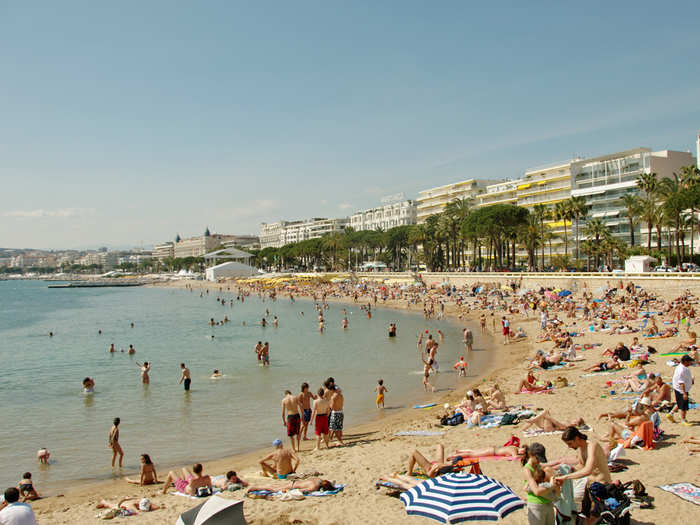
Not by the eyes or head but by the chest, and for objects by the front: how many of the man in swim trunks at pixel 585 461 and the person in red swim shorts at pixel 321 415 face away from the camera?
1

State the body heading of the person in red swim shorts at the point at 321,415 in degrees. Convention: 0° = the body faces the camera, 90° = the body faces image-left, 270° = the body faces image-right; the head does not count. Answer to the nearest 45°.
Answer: approximately 180°

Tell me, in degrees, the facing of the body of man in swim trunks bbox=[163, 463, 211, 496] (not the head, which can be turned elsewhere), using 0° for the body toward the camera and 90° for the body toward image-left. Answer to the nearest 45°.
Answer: approximately 135°

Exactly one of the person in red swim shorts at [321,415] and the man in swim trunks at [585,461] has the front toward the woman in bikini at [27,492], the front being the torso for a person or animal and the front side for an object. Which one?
the man in swim trunks

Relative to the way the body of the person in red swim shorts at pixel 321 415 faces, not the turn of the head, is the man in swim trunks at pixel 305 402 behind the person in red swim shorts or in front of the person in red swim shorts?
in front

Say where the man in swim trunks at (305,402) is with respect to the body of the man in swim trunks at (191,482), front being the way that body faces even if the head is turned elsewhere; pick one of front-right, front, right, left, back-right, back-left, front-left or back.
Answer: right

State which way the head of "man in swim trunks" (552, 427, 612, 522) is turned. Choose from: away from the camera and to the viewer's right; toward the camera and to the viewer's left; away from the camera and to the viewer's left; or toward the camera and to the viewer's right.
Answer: toward the camera and to the viewer's left

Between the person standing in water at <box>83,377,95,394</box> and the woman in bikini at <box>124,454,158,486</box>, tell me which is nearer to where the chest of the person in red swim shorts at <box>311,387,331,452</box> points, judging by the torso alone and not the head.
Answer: the person standing in water

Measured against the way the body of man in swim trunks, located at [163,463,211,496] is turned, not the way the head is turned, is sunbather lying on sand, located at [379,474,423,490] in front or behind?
behind

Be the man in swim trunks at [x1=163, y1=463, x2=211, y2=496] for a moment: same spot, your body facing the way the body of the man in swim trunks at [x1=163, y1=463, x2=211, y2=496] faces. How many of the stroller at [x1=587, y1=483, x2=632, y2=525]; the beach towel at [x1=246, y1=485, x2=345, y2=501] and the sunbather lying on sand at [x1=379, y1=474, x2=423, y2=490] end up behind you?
3

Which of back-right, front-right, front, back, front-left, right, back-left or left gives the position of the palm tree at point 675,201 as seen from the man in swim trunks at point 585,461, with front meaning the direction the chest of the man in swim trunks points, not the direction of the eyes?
right
